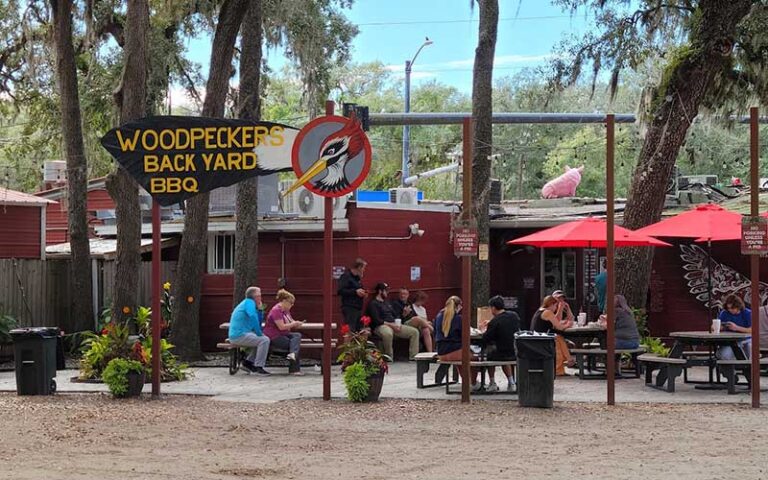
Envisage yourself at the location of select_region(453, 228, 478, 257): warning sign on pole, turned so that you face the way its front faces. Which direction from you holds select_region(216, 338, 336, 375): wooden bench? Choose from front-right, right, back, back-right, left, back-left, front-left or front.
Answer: back-right

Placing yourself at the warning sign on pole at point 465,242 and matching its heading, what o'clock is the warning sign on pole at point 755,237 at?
the warning sign on pole at point 755,237 is roughly at 9 o'clock from the warning sign on pole at point 465,242.

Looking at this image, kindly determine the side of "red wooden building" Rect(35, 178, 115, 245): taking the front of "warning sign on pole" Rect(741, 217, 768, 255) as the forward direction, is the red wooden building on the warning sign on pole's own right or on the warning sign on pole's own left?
on the warning sign on pole's own right

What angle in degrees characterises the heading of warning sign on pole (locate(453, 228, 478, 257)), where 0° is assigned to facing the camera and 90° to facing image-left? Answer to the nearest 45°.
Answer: approximately 0°
